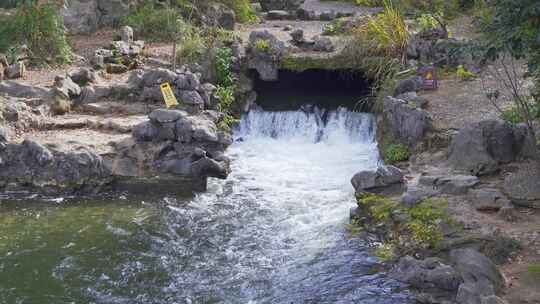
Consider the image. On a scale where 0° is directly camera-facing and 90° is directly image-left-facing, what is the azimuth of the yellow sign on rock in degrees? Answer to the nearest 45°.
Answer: approximately 0°

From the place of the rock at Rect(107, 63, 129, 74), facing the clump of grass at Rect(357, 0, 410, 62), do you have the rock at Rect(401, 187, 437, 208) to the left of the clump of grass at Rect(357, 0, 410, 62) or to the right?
right

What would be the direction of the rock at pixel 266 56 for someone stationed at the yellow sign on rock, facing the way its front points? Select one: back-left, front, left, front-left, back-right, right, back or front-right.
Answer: back-left

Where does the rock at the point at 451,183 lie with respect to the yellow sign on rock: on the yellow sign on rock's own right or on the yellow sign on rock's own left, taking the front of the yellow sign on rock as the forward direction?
on the yellow sign on rock's own left

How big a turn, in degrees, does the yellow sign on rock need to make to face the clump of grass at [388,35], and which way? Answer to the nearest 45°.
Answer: approximately 90° to its left

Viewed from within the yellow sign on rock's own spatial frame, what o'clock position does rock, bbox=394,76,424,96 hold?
The rock is roughly at 9 o'clock from the yellow sign on rock.

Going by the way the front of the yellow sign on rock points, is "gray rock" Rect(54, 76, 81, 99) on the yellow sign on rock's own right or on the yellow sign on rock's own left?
on the yellow sign on rock's own right

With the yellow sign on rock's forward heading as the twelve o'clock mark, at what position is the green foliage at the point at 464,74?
The green foliage is roughly at 9 o'clock from the yellow sign on rock.

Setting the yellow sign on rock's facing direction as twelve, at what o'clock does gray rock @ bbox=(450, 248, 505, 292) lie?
The gray rock is roughly at 11 o'clock from the yellow sign on rock.

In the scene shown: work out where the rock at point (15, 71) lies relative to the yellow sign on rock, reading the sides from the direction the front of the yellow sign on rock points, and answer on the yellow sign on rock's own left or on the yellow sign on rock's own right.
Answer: on the yellow sign on rock's own right
